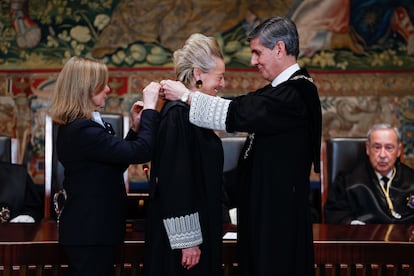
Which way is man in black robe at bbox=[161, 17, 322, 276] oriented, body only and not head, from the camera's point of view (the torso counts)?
to the viewer's left

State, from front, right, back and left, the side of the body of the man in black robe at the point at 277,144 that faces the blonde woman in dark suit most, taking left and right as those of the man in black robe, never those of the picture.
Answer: front

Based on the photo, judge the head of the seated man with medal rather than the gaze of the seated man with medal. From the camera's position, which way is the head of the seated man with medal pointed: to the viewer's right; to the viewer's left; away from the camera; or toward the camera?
toward the camera

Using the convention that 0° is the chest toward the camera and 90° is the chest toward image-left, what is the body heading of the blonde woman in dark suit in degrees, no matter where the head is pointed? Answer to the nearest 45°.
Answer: approximately 270°

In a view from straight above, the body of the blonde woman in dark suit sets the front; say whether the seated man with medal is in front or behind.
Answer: in front

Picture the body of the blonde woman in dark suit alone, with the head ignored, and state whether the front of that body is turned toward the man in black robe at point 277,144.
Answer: yes

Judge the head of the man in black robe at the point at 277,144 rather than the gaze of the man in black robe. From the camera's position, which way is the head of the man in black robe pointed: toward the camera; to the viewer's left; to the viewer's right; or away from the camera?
to the viewer's left

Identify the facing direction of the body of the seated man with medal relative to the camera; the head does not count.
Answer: toward the camera

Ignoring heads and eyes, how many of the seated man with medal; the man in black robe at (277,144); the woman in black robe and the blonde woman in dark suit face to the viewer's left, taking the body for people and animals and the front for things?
1

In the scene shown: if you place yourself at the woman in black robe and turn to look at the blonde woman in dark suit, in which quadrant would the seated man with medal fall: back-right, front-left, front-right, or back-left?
back-right

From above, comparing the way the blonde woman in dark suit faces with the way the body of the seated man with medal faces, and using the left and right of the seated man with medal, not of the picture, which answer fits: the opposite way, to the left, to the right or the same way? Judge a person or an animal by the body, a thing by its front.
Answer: to the left

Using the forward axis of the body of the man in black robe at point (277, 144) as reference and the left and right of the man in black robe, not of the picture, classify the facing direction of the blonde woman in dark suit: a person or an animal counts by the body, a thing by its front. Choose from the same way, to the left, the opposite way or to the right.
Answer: the opposite way
